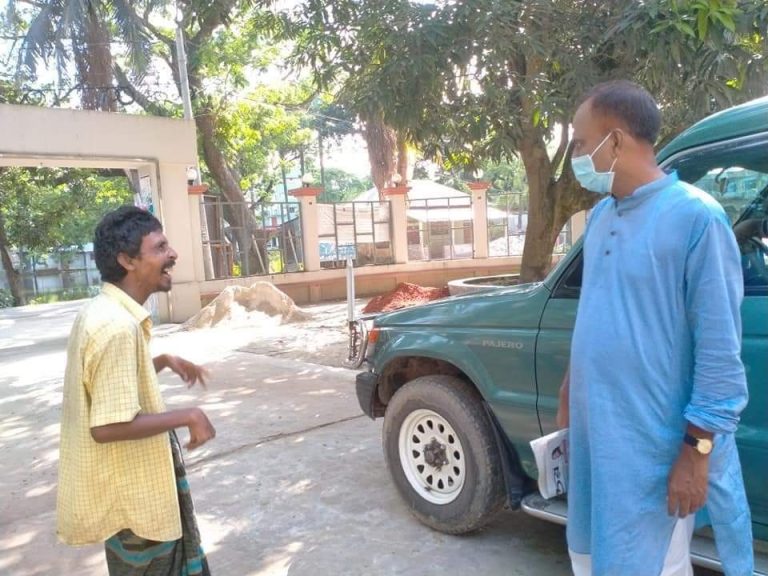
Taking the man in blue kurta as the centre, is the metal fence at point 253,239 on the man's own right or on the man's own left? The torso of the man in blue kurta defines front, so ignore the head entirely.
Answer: on the man's own right

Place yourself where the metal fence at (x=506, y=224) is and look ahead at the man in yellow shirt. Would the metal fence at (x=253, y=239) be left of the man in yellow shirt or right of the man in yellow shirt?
right

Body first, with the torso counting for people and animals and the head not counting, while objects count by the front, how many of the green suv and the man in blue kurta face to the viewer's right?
0

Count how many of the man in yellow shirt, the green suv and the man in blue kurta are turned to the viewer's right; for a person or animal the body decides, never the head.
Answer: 1

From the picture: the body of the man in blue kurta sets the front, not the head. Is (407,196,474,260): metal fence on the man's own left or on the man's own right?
on the man's own right

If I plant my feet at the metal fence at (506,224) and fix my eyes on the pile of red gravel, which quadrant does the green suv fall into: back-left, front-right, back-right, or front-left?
front-left

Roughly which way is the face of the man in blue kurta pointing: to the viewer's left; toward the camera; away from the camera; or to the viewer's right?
to the viewer's left

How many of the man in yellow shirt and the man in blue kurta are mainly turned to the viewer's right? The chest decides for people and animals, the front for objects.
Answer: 1

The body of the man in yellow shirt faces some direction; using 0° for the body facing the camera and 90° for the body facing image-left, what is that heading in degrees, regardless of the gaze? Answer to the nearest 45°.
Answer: approximately 270°

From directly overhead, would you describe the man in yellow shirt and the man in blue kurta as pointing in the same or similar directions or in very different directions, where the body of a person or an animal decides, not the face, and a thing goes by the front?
very different directions

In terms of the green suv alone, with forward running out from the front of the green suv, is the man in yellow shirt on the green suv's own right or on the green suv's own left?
on the green suv's own left

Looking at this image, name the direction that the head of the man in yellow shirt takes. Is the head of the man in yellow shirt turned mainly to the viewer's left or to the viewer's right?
to the viewer's right

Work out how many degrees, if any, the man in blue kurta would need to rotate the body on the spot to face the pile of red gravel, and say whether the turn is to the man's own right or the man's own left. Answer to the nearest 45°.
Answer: approximately 90° to the man's own right
